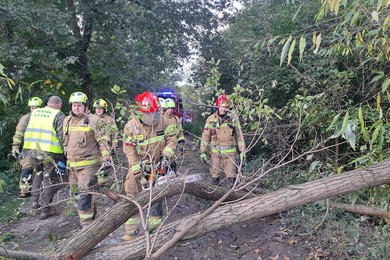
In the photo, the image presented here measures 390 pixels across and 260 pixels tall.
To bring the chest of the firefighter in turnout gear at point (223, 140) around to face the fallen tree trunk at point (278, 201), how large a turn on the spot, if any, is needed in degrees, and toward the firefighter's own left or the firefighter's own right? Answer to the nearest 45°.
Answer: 0° — they already face it

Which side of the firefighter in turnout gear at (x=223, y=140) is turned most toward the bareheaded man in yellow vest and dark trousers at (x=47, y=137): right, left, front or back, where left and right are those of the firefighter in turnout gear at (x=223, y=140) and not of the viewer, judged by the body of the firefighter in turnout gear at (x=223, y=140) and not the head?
right

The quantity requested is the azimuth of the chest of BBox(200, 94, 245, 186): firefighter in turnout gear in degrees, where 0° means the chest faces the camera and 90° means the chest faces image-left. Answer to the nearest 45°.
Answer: approximately 0°

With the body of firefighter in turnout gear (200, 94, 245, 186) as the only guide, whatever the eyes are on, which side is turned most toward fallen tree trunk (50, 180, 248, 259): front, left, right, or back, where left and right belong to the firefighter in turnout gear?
front

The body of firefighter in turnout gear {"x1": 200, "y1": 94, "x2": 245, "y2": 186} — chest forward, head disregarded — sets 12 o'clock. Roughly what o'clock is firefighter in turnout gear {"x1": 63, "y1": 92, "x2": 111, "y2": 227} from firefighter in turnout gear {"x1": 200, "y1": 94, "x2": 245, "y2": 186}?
firefighter in turnout gear {"x1": 63, "y1": 92, "x2": 111, "y2": 227} is roughly at 2 o'clock from firefighter in turnout gear {"x1": 200, "y1": 94, "x2": 245, "y2": 186}.

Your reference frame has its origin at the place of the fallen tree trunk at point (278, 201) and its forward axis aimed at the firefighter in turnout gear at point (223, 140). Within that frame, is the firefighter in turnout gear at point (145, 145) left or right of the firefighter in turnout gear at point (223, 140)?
left

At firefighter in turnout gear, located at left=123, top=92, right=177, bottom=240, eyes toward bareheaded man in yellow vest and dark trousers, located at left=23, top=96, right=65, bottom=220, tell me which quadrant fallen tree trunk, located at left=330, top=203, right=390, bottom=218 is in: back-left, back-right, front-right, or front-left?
back-right

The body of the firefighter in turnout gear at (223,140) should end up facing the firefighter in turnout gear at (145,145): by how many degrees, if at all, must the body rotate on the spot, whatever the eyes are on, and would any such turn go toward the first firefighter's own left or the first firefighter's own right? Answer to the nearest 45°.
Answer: approximately 45° to the first firefighter's own right

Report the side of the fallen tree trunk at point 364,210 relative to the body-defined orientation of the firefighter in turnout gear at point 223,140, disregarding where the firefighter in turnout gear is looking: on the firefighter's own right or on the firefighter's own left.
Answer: on the firefighter's own left
